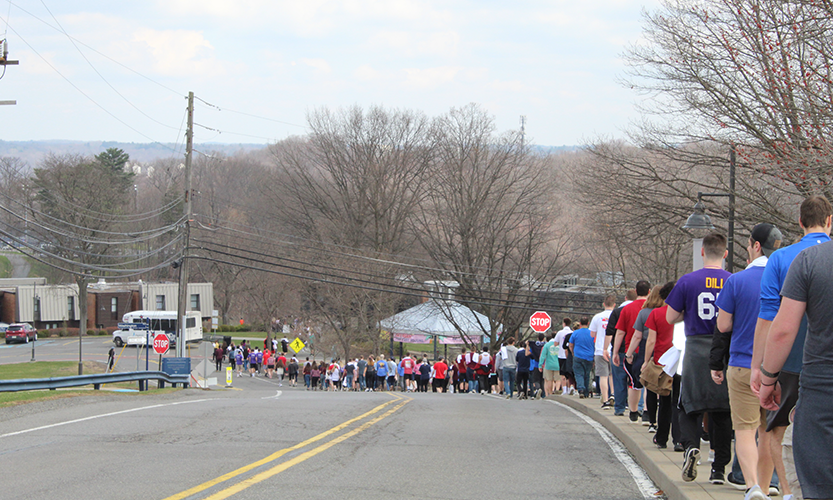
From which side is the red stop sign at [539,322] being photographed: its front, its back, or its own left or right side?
front

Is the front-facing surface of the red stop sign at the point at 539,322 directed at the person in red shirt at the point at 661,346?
yes

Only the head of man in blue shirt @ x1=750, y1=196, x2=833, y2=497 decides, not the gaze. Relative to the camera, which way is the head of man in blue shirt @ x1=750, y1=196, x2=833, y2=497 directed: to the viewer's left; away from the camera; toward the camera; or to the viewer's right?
away from the camera

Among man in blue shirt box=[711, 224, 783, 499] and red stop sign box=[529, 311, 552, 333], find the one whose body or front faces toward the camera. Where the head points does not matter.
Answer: the red stop sign

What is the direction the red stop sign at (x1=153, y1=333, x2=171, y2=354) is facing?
toward the camera

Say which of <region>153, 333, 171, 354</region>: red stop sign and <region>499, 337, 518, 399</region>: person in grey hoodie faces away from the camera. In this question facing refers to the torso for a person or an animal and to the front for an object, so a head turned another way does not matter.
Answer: the person in grey hoodie

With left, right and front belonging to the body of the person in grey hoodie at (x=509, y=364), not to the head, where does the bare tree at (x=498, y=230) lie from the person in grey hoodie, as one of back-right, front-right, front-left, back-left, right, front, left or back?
front

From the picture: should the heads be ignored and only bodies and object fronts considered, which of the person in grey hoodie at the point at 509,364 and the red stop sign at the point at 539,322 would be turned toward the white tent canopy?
the person in grey hoodie

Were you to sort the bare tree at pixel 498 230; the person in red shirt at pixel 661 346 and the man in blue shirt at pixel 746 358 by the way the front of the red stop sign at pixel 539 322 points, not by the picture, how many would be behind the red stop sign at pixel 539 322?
1

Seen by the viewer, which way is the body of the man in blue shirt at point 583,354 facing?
away from the camera

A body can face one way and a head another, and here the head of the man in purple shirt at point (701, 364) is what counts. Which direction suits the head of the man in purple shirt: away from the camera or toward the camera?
away from the camera

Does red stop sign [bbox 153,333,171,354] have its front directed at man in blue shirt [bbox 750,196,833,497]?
yes

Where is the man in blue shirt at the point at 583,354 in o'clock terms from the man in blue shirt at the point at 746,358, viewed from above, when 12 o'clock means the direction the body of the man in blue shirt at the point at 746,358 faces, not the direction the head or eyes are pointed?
the man in blue shirt at the point at 583,354 is roughly at 1 o'clock from the man in blue shirt at the point at 746,358.

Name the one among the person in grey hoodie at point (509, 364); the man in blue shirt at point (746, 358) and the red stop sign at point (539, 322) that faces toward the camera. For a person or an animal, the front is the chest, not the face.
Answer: the red stop sign

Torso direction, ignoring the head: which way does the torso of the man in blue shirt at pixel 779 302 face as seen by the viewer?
away from the camera

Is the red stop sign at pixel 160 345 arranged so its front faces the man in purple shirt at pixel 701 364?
yes

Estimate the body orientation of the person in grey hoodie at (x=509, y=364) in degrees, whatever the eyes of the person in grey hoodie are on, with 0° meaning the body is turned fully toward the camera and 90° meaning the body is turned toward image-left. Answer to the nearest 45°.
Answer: approximately 180°
